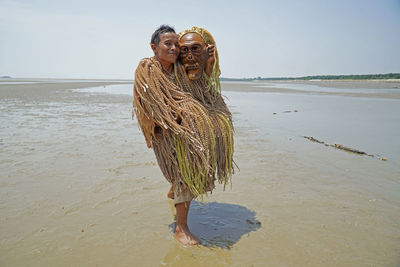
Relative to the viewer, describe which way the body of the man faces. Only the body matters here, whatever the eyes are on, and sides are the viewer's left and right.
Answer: facing the viewer and to the right of the viewer
